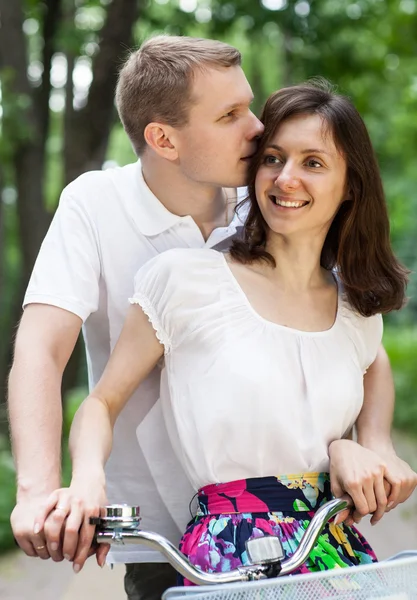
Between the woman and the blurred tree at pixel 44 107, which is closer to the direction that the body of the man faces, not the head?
the woman

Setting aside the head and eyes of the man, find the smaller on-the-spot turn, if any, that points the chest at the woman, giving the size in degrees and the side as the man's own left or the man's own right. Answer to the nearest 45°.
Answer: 0° — they already face them

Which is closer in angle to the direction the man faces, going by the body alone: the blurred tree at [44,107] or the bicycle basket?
the bicycle basket

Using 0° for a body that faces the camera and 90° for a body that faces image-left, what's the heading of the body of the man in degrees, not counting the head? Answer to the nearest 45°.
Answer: approximately 315°
